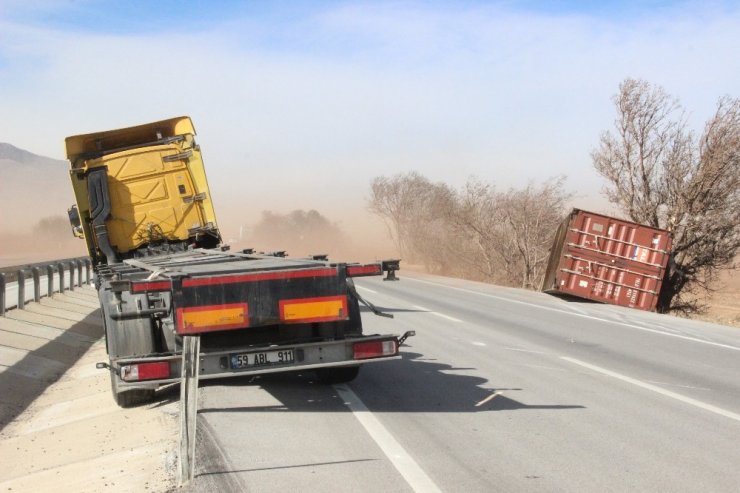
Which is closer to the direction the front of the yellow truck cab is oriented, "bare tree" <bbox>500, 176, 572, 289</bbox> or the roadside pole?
the bare tree

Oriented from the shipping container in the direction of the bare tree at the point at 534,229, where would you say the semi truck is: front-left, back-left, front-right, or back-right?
back-left

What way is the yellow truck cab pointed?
away from the camera

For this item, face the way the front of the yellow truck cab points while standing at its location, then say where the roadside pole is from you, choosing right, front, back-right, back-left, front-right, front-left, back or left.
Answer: back

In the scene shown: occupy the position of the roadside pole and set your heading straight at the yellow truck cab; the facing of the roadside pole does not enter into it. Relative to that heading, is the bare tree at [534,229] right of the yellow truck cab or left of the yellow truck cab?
right
